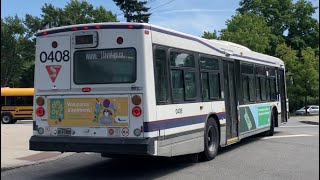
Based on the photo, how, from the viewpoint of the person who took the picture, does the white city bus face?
facing away from the viewer and to the right of the viewer

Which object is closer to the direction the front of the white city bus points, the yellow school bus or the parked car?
the parked car

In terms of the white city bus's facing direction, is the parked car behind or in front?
in front

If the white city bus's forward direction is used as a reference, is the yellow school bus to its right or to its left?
on its left
